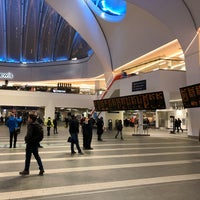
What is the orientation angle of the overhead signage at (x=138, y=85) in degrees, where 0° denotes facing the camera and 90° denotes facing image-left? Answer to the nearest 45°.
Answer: approximately 45°

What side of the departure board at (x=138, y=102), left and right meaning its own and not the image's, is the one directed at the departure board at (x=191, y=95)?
left

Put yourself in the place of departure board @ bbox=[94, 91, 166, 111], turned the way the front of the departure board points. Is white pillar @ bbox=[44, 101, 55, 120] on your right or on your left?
on your right

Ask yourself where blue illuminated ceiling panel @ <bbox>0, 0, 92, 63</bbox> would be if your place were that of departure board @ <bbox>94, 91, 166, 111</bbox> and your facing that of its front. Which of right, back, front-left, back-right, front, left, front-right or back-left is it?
right

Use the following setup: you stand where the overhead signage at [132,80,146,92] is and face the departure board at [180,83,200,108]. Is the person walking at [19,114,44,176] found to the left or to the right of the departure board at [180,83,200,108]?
right

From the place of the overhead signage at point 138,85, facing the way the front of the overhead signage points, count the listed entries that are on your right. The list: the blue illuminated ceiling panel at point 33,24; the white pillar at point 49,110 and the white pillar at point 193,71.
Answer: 2

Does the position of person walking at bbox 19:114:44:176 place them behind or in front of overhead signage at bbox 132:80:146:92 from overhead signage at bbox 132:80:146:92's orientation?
in front

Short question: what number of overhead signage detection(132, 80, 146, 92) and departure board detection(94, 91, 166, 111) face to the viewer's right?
0

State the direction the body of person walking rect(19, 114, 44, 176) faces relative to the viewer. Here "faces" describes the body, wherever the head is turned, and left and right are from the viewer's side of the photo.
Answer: facing to the left of the viewer

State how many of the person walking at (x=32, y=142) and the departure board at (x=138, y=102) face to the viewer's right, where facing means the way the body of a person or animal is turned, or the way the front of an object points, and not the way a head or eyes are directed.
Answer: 0

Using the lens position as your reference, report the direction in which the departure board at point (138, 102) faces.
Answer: facing the viewer and to the left of the viewer
